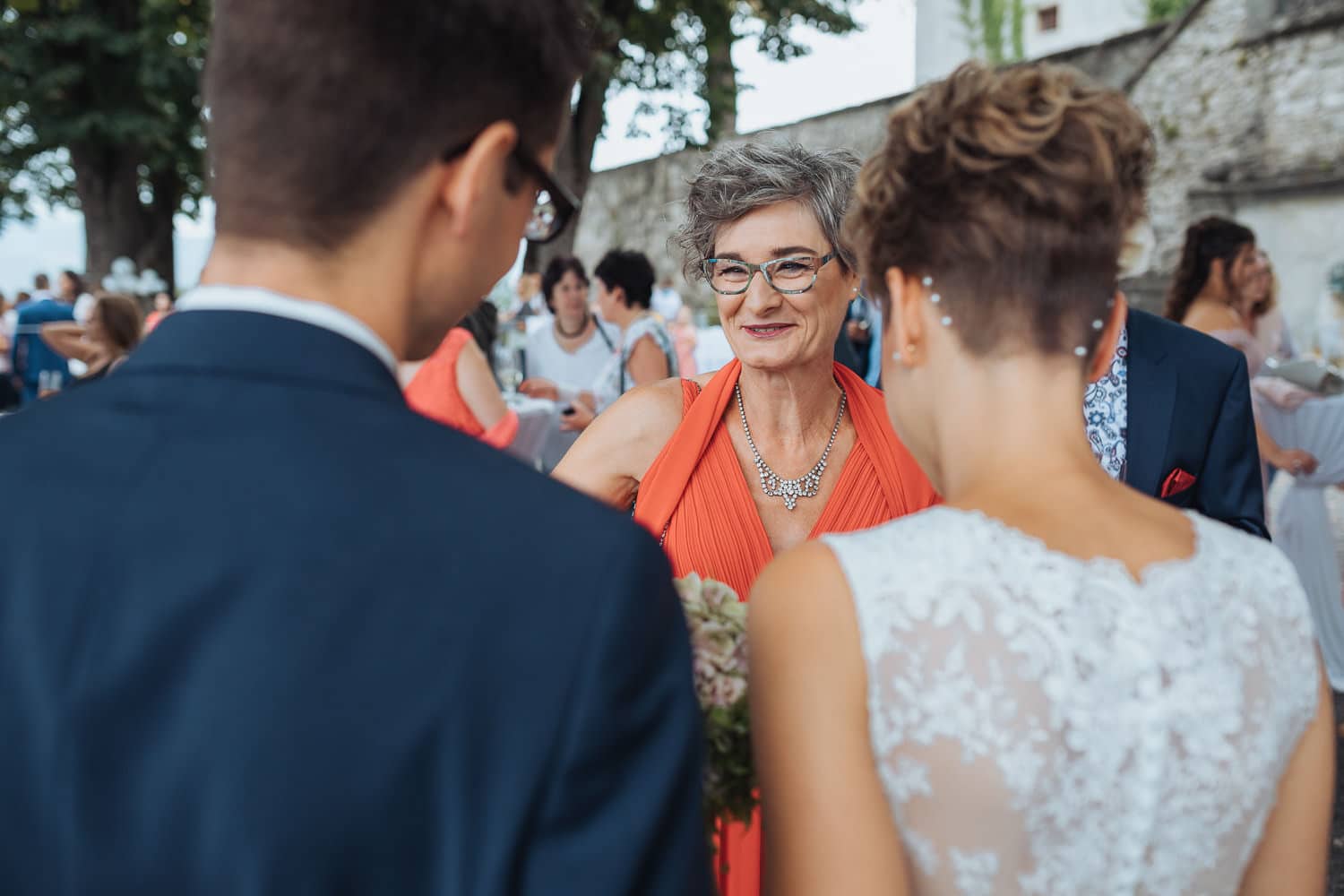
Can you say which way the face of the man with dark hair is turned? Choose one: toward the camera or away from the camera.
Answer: away from the camera

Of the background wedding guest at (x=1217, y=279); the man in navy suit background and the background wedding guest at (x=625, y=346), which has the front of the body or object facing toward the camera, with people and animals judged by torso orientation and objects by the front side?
the man in navy suit background

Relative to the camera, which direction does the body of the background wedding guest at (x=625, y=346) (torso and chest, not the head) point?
to the viewer's left

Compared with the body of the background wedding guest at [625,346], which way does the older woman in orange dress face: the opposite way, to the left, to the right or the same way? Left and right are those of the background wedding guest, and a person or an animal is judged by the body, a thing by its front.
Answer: to the left

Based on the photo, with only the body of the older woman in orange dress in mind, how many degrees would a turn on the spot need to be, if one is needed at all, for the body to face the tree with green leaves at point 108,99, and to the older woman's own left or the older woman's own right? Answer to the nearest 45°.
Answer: approximately 135° to the older woman's own right

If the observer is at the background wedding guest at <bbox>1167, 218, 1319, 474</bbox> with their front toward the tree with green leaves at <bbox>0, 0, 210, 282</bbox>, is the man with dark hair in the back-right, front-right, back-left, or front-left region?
back-left

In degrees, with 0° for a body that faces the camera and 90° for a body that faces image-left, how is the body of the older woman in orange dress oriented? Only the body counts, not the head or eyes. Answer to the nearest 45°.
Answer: approximately 0°

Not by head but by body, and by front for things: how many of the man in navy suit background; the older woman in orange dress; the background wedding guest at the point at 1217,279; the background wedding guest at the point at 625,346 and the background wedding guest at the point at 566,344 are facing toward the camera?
3

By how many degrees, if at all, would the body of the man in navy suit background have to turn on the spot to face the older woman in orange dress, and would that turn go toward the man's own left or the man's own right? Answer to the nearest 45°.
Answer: approximately 45° to the man's own right

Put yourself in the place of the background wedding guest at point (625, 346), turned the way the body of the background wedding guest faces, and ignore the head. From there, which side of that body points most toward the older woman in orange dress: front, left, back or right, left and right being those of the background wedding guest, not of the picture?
left

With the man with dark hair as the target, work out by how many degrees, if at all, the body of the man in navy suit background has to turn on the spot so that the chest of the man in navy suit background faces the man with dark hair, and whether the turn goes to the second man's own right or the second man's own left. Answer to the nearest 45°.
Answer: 0° — they already face them
